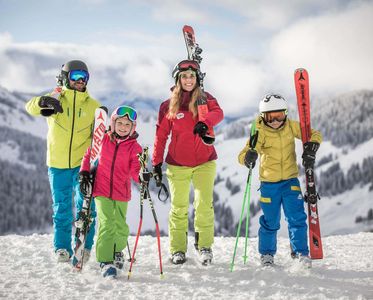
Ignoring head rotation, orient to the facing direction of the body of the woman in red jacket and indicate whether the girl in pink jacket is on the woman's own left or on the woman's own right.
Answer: on the woman's own right

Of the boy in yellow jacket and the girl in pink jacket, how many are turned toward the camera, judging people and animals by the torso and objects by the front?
2

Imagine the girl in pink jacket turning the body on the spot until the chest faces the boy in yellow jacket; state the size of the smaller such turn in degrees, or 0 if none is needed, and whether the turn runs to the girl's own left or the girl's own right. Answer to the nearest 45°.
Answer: approximately 90° to the girl's own left

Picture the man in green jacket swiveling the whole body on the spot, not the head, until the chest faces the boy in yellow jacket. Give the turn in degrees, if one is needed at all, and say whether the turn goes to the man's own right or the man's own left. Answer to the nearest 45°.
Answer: approximately 90° to the man's own left

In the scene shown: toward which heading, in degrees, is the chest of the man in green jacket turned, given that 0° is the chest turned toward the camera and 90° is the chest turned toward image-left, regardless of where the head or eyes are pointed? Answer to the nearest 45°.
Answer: approximately 0°

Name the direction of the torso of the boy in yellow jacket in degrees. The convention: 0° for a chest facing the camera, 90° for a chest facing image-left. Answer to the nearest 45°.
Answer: approximately 0°
